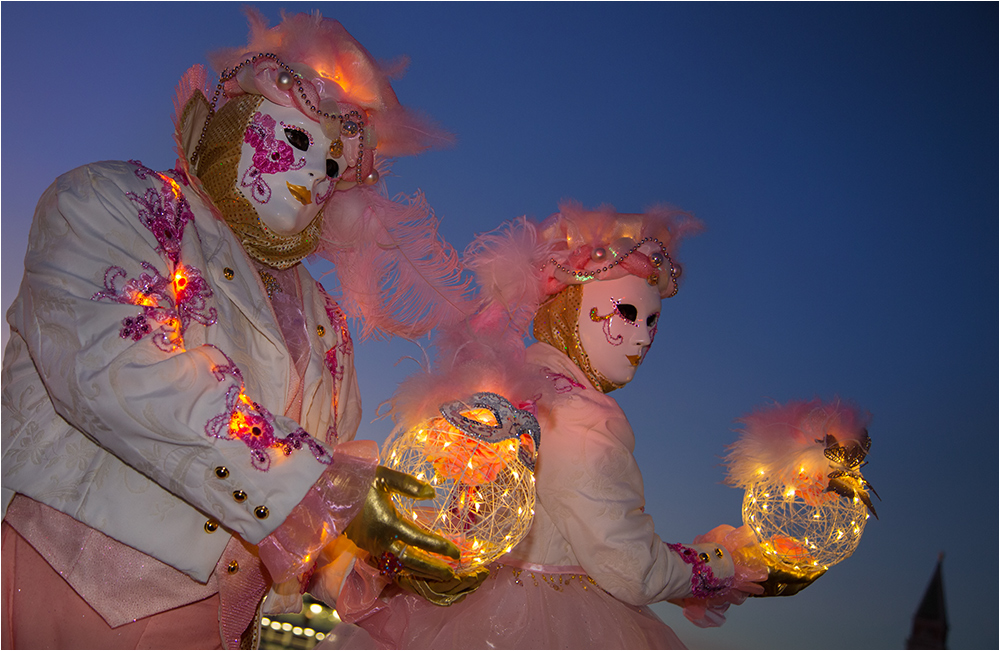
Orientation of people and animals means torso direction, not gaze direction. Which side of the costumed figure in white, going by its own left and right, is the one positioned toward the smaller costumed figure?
left

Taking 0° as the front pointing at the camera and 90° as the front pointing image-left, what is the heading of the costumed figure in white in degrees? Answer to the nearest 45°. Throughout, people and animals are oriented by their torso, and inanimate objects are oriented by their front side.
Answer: approximately 315°
